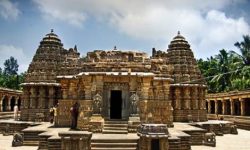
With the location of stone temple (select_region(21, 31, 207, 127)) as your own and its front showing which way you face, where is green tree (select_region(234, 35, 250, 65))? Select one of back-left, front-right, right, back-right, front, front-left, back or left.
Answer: back-left

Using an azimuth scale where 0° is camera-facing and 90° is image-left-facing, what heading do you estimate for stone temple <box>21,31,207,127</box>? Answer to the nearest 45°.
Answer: approximately 0°
